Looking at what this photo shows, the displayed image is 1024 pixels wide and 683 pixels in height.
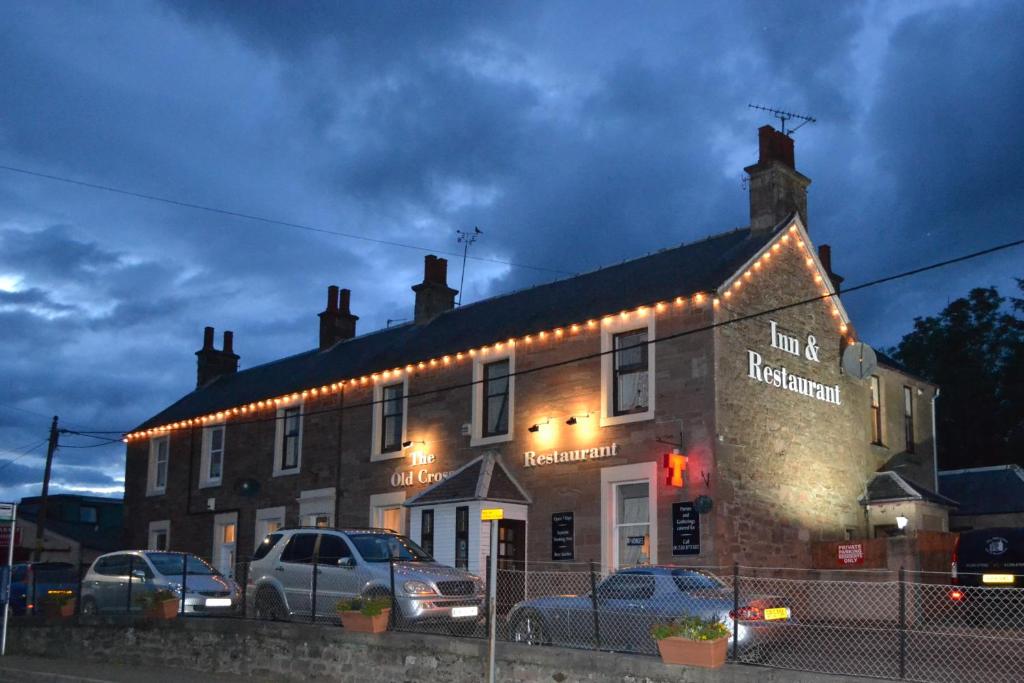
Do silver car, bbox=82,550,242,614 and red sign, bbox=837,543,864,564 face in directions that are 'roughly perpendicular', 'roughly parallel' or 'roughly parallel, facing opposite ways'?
roughly perpendicular

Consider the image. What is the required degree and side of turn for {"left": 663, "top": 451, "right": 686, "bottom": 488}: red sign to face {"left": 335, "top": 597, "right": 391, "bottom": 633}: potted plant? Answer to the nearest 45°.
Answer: approximately 90° to its right

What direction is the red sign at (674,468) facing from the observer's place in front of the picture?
facing the viewer and to the right of the viewer

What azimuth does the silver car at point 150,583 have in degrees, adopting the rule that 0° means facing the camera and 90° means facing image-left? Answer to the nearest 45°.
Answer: approximately 315°

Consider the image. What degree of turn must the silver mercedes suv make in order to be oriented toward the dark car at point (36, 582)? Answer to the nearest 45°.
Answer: approximately 180°

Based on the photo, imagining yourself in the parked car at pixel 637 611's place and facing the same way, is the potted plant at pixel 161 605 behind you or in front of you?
in front

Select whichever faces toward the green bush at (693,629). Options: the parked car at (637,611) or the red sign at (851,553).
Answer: the red sign

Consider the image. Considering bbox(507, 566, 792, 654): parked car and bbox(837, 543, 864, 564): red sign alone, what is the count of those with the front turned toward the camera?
1

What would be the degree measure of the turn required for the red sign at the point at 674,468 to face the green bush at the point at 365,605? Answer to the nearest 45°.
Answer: approximately 90° to its right

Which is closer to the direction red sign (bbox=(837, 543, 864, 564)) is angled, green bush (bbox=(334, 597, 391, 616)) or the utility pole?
the green bush

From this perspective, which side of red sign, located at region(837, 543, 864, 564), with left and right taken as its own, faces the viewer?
front

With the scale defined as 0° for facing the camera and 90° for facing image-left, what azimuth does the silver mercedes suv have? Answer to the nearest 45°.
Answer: approximately 315°

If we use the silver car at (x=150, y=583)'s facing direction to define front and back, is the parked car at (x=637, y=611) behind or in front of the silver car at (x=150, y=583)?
in front
